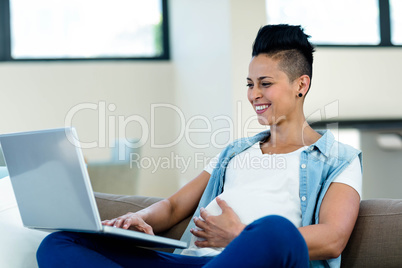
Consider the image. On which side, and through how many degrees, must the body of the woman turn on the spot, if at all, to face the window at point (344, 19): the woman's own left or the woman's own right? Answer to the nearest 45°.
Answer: approximately 135° to the woman's own right

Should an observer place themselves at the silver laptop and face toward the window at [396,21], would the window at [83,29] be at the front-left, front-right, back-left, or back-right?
front-left

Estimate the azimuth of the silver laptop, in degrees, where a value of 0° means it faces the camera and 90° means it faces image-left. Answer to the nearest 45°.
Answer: approximately 225°

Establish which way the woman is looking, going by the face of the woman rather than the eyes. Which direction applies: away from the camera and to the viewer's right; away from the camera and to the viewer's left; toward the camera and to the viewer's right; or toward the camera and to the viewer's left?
toward the camera and to the viewer's left

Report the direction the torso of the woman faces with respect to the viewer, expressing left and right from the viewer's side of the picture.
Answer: facing the viewer and to the left of the viewer

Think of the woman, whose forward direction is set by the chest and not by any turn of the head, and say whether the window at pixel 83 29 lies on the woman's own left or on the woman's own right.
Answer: on the woman's own right

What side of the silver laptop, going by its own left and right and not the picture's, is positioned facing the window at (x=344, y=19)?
front

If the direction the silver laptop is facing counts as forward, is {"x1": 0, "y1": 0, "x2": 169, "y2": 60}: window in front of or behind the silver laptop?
in front
